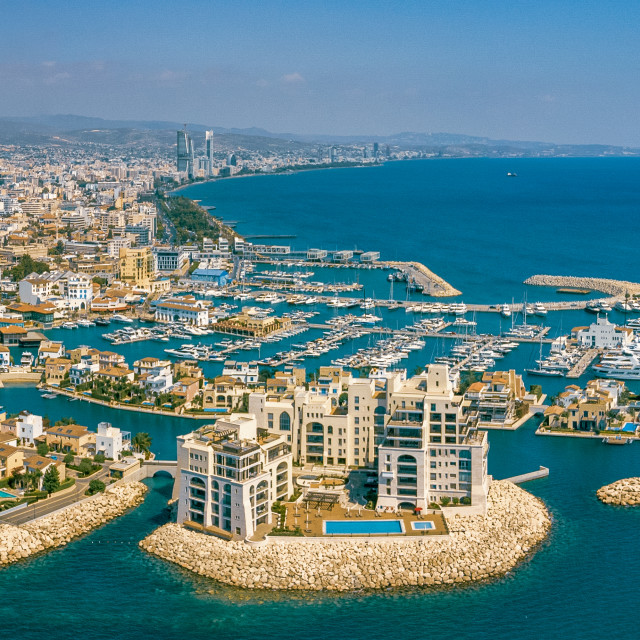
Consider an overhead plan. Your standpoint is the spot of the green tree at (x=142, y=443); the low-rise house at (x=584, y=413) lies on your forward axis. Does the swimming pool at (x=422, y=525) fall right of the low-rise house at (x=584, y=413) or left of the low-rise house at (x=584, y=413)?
right

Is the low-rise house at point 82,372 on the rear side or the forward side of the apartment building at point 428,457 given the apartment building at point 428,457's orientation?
on the rear side

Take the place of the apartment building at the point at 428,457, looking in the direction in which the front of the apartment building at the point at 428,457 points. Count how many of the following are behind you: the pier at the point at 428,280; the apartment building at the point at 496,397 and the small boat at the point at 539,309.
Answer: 3

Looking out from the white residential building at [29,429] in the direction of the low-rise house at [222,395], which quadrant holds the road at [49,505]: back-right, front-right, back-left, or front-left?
back-right

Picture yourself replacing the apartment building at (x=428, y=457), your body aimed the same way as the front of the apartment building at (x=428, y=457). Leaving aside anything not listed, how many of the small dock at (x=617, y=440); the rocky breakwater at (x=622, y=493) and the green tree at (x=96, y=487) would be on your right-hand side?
1

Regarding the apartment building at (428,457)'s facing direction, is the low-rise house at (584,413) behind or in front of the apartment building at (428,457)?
behind

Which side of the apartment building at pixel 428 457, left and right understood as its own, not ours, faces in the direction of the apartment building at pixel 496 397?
back

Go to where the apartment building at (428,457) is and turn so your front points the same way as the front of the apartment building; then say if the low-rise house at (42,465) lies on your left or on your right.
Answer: on your right

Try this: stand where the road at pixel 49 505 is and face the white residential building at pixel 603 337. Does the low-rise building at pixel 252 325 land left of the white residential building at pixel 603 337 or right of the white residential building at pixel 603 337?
left

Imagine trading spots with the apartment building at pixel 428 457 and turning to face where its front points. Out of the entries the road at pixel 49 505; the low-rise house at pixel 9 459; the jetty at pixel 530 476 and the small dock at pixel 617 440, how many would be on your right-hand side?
2

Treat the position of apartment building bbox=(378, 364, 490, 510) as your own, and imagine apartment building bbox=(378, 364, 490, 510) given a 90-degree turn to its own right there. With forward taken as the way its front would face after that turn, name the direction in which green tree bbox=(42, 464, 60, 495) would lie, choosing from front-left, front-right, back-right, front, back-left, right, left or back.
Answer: front

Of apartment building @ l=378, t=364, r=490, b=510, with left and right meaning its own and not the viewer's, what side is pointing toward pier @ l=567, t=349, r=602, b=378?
back

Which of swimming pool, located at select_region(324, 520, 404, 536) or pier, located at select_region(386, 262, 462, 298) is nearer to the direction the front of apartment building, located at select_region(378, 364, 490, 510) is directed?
the swimming pool

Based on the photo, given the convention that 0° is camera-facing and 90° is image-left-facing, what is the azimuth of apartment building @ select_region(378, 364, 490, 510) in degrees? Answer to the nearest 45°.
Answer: approximately 0°

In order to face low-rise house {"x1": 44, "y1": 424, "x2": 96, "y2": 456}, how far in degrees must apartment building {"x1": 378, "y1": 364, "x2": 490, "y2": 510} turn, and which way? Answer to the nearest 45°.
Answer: approximately 90° to its right

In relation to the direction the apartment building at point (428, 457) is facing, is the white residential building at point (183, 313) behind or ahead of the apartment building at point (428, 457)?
behind

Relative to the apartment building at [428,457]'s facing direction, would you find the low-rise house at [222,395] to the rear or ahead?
to the rear

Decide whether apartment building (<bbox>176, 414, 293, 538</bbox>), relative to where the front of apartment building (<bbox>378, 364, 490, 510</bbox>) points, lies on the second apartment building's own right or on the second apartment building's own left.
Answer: on the second apartment building's own right
